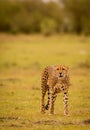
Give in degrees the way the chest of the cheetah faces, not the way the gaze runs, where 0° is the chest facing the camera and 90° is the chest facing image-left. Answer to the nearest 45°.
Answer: approximately 315°
